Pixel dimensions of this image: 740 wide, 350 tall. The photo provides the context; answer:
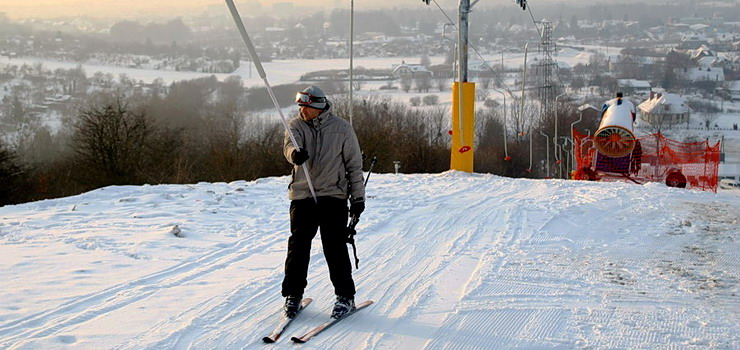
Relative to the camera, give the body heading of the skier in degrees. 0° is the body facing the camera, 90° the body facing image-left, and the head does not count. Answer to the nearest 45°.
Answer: approximately 45°

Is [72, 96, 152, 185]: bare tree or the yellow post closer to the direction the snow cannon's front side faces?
the bare tree

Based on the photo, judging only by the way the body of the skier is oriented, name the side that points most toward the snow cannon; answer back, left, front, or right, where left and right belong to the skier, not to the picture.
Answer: back

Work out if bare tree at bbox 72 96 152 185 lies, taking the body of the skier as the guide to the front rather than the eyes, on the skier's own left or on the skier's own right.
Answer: on the skier's own right

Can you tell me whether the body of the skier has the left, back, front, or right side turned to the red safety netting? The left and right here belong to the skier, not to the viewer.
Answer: back
